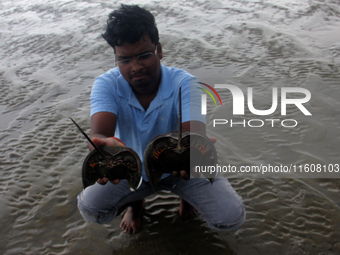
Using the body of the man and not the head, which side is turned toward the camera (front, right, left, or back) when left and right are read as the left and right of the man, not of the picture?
front
